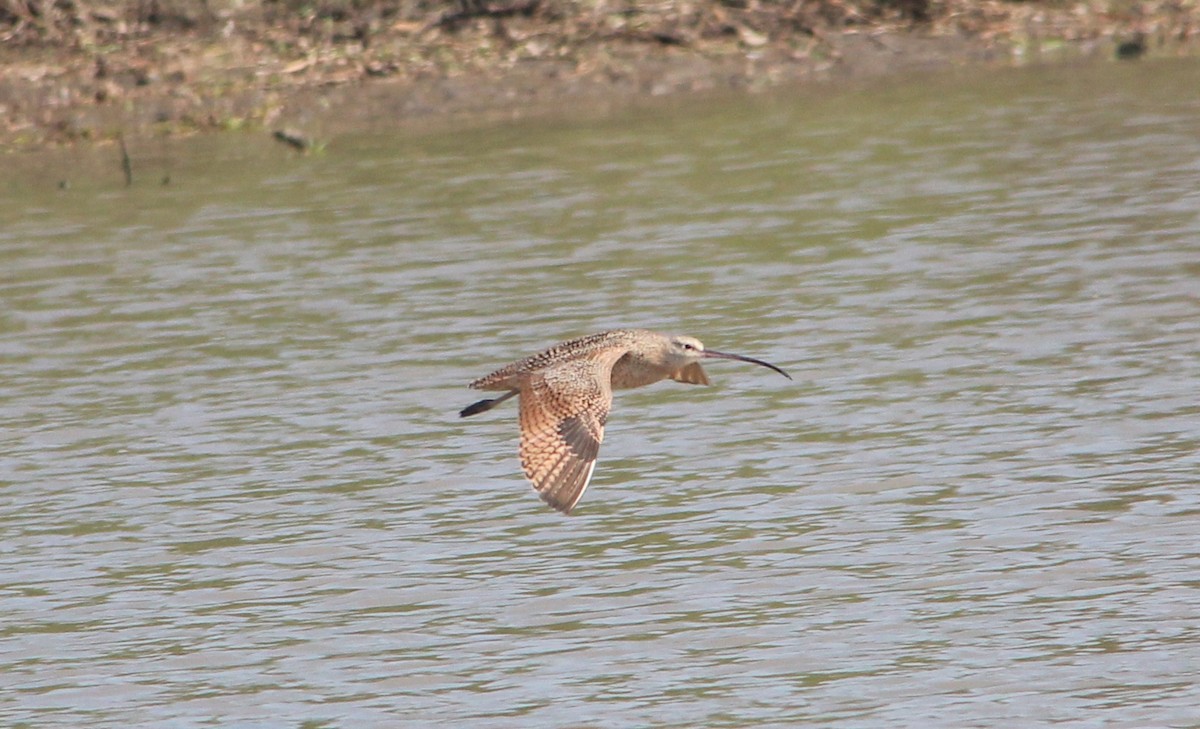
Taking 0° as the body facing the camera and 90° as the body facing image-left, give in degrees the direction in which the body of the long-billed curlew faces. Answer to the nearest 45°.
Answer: approximately 270°
